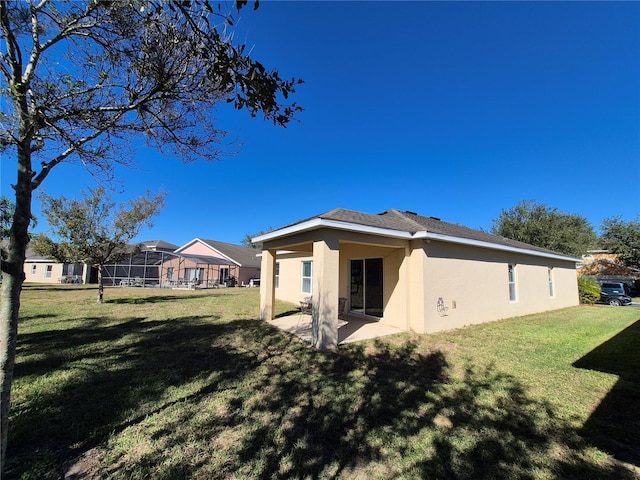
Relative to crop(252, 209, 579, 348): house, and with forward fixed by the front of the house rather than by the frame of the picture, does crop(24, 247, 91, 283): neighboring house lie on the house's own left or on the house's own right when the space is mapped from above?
on the house's own left

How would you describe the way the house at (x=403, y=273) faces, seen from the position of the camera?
facing away from the viewer and to the right of the viewer

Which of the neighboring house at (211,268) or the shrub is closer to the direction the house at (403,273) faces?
the shrub

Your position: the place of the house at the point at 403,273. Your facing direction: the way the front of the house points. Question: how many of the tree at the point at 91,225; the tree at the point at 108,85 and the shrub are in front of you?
1

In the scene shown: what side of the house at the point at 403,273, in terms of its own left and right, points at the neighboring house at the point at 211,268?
left

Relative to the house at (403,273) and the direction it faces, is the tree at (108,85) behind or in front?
behind

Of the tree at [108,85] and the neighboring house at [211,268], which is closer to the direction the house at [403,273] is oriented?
the neighboring house

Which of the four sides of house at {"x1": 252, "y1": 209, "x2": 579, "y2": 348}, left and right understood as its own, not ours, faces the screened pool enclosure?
left

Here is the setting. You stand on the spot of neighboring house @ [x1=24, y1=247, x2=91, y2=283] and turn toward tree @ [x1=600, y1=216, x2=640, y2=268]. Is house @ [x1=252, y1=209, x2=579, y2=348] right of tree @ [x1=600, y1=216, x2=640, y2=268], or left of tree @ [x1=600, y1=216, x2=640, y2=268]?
right

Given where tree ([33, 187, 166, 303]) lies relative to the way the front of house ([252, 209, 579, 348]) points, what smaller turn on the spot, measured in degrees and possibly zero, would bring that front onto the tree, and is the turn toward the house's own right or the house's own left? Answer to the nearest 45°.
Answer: approximately 135° to the house's own left

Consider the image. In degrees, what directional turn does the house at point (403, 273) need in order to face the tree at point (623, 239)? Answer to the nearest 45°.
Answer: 0° — it already faces it

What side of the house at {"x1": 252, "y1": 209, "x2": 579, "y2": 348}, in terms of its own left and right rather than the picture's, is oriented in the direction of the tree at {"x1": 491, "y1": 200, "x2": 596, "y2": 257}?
front
